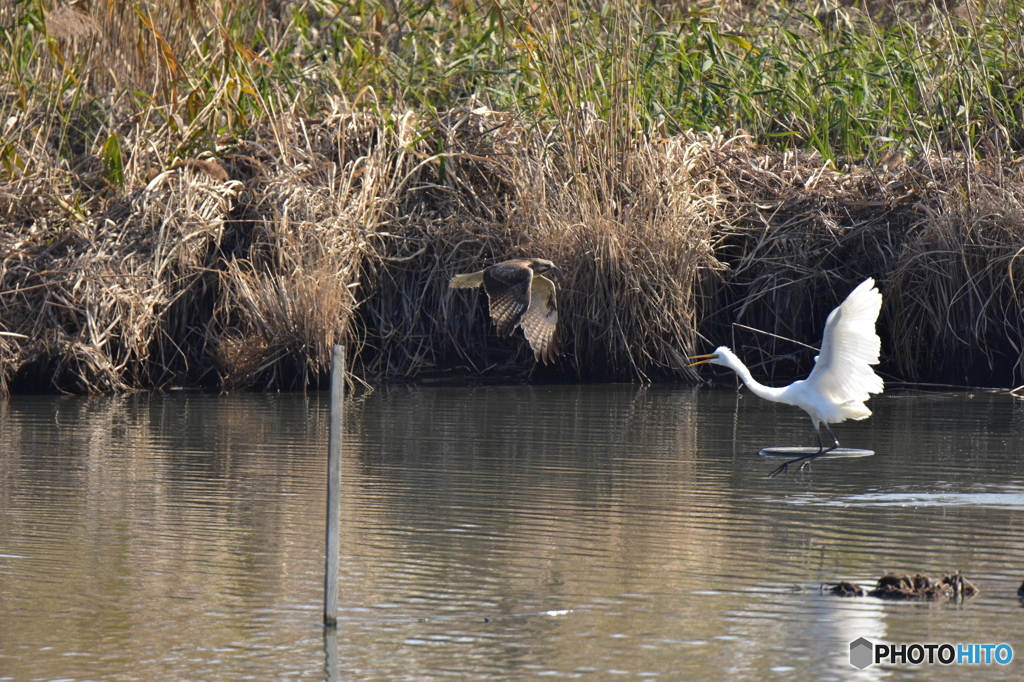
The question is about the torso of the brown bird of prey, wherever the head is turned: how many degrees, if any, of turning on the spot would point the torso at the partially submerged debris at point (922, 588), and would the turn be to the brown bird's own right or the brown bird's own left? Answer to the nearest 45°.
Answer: approximately 90° to the brown bird's own right

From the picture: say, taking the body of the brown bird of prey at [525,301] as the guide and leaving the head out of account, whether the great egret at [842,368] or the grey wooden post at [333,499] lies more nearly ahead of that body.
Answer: the great egret

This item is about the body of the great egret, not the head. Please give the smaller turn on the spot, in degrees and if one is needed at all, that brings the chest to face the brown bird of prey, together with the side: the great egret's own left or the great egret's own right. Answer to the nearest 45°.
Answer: approximately 45° to the great egret's own right

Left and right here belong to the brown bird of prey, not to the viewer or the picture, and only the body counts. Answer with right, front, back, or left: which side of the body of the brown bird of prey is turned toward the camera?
right

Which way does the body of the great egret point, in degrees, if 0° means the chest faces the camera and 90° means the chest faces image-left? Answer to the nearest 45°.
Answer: approximately 90°

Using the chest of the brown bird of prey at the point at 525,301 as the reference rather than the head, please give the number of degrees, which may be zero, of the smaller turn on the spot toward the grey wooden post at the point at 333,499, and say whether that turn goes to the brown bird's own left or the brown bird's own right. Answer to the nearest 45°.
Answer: approximately 90° to the brown bird's own right

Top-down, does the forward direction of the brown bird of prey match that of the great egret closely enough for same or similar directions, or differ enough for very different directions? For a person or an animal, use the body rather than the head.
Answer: very different directions
